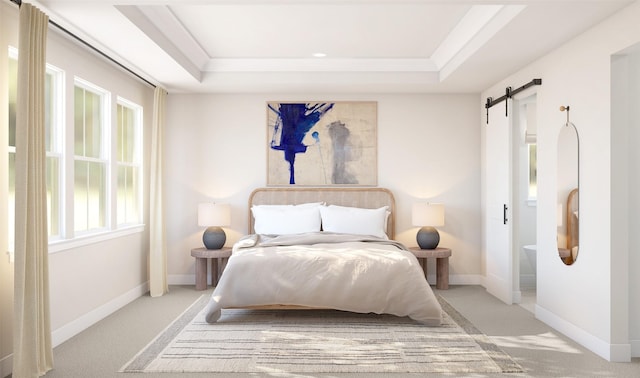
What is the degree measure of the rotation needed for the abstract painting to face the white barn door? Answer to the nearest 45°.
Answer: approximately 90° to its left

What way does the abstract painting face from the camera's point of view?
toward the camera

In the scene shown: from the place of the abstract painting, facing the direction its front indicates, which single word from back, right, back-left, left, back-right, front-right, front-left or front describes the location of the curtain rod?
front-right

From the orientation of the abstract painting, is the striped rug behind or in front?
in front

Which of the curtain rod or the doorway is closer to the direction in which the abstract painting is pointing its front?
the curtain rod

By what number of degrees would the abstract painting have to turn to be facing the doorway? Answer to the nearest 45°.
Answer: approximately 90° to its left

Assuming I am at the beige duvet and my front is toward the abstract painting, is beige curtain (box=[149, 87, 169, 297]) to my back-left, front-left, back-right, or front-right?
front-left

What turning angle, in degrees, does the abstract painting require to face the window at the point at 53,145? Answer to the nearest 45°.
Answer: approximately 45° to its right
